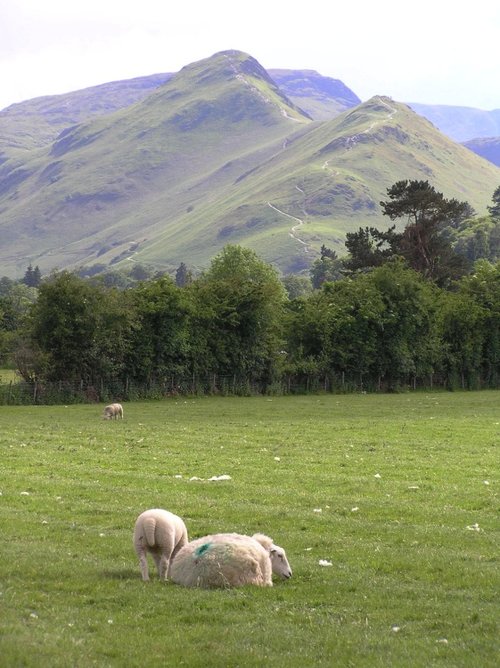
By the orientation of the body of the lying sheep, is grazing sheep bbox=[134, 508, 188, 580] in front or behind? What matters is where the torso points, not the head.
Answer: behind

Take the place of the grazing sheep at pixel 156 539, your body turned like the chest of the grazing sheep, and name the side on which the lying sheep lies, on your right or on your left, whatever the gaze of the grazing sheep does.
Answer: on your right

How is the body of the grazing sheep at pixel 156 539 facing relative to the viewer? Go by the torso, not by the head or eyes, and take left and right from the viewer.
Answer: facing away from the viewer and to the right of the viewer

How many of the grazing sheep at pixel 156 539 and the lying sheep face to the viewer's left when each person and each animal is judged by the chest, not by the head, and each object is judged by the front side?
0

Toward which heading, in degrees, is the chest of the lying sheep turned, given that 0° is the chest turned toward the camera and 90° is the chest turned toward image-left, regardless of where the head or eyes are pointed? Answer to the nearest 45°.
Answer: approximately 270°
